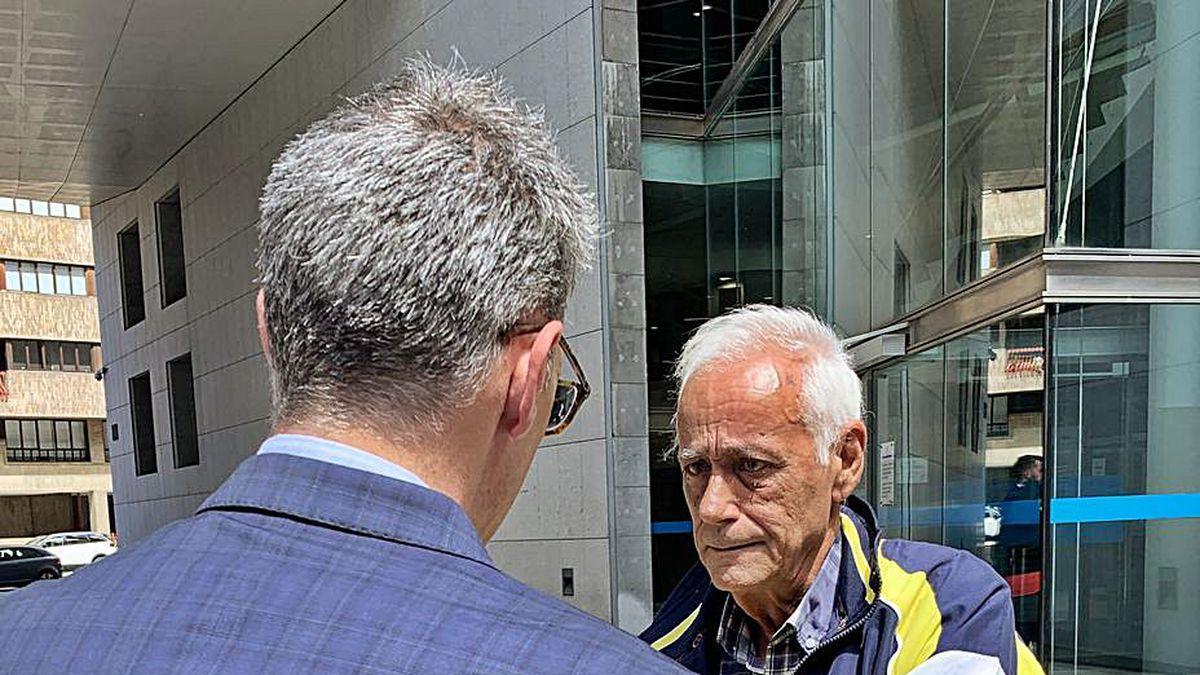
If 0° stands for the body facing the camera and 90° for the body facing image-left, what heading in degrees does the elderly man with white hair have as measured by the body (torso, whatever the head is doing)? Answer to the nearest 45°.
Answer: approximately 45°

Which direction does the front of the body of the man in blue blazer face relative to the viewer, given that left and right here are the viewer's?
facing away from the viewer and to the right of the viewer

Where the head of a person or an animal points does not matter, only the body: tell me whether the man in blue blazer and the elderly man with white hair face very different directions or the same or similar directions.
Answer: very different directions

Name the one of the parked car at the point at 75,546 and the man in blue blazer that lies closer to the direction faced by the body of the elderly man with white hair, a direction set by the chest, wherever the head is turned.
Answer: the man in blue blazer

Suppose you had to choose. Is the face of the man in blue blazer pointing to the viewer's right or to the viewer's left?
to the viewer's right

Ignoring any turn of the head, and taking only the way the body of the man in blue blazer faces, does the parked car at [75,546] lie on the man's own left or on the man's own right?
on the man's own left
